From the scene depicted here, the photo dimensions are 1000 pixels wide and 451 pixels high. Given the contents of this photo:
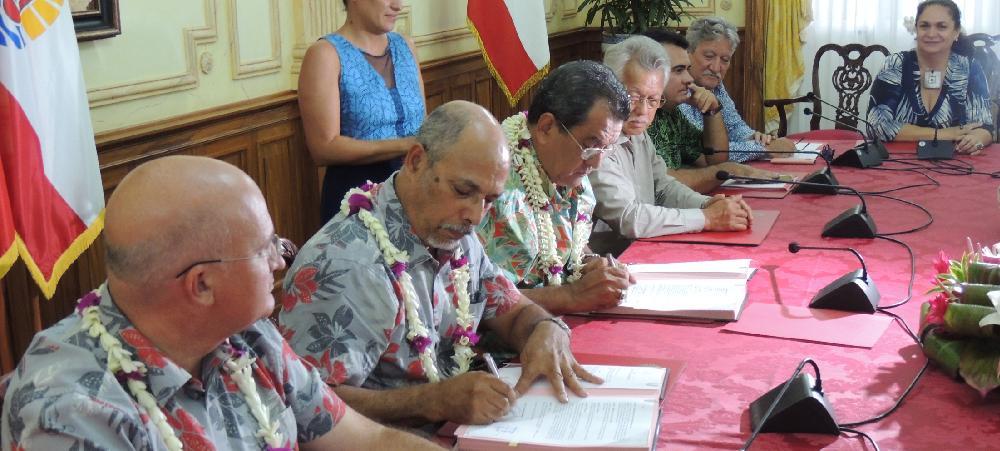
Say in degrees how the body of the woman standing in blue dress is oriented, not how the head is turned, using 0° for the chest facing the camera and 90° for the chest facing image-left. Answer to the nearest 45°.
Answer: approximately 315°

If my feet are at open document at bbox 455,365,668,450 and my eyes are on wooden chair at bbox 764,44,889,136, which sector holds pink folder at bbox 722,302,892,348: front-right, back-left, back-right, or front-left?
front-right

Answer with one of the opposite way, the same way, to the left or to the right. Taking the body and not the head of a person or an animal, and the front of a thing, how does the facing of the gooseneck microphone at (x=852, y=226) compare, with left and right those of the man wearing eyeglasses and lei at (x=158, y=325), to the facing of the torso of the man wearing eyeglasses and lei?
the opposite way

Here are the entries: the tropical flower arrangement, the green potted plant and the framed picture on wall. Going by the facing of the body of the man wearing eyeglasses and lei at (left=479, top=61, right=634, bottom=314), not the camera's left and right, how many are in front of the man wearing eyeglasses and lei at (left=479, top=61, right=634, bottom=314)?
1

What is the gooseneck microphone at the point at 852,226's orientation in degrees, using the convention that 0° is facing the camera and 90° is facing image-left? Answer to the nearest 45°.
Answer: approximately 90°

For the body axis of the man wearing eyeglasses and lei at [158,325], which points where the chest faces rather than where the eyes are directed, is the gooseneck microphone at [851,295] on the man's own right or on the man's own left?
on the man's own left

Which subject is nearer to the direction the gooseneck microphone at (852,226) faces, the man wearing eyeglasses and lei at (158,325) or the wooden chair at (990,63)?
the man wearing eyeglasses and lei

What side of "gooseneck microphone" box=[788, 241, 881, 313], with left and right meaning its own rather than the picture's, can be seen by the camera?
left

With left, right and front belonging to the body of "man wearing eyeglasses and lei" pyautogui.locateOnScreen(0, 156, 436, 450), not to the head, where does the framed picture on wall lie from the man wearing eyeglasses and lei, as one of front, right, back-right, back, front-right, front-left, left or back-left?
back-left

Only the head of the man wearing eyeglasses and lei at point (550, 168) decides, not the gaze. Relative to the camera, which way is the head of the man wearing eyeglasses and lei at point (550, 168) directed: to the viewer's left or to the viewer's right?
to the viewer's right

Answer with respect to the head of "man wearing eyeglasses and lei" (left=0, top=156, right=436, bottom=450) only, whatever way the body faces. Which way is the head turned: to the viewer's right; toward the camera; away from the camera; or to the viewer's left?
to the viewer's right

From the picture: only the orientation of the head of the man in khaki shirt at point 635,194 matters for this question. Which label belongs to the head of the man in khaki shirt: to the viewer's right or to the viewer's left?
to the viewer's right

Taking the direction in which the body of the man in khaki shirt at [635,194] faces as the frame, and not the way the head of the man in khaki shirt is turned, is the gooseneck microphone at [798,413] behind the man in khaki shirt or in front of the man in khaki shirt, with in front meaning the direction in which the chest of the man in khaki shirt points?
in front
